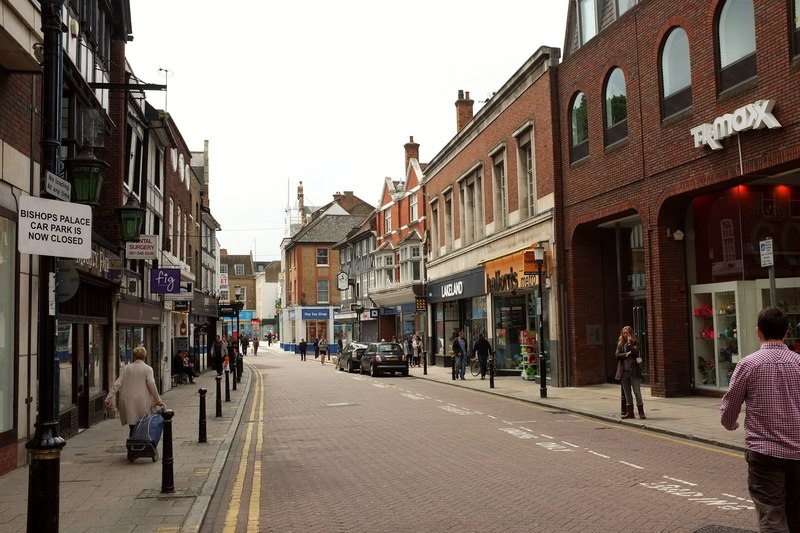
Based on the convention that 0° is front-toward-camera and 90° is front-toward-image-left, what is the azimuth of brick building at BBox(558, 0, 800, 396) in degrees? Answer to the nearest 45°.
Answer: approximately 45°

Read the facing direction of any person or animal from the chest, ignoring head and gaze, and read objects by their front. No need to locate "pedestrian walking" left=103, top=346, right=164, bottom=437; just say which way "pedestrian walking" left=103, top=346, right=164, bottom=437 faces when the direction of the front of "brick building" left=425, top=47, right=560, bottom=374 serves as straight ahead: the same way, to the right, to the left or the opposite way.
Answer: to the right

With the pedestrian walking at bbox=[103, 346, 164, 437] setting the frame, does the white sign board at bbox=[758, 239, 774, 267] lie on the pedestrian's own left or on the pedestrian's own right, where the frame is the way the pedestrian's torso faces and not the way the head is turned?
on the pedestrian's own right

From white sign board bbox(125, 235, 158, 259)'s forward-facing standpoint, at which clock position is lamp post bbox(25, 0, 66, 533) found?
The lamp post is roughly at 12 o'clock from the white sign board.

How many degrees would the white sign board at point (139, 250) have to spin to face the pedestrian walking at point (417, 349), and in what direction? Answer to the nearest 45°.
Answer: approximately 135° to its left

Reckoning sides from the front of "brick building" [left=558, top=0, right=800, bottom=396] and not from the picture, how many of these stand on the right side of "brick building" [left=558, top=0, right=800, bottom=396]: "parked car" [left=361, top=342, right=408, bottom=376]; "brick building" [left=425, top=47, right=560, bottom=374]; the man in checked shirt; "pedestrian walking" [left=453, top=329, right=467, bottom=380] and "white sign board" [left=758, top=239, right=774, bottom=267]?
3

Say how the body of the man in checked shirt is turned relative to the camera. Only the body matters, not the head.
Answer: away from the camera

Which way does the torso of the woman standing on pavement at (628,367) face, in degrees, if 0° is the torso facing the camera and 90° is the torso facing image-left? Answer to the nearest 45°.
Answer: approximately 0°

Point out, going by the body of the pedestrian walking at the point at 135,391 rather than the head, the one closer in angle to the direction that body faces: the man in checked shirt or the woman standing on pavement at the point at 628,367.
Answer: the woman standing on pavement

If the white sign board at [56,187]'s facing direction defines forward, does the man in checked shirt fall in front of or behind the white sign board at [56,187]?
in front

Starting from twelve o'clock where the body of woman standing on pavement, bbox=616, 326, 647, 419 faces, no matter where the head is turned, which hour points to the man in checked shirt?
The man in checked shirt is roughly at 12 o'clock from the woman standing on pavement.

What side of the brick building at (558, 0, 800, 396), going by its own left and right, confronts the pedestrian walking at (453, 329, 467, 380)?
right

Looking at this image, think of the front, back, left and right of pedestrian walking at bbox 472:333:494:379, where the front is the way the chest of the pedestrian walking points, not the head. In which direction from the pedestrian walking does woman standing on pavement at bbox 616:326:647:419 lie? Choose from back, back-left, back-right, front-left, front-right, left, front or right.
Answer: back

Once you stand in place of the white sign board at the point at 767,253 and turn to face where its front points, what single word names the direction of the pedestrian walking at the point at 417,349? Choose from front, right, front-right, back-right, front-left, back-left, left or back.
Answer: back-right

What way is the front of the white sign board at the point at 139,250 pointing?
toward the camera

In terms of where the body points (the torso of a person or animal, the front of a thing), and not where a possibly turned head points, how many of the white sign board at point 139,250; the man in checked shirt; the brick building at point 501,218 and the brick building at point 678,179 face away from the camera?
1

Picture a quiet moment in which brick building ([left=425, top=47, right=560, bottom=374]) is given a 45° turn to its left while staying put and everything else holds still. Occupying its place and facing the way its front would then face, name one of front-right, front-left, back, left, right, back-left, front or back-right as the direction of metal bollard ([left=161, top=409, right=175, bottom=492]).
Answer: front

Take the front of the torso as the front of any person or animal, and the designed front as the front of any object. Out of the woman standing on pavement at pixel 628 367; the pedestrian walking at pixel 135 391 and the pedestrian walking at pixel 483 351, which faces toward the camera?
the woman standing on pavement

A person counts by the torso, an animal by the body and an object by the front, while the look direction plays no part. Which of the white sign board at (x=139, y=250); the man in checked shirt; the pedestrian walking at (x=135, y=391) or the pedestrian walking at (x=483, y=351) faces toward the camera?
the white sign board

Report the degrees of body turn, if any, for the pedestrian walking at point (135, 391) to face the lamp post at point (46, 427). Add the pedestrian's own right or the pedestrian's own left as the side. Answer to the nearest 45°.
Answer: approximately 180°
